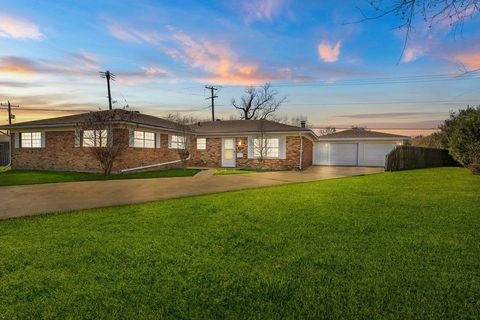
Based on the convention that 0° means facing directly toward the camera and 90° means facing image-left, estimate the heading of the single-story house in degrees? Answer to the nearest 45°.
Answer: approximately 0°

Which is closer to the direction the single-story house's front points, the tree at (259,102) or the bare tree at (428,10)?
the bare tree

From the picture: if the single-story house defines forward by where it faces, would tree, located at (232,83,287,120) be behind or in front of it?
behind

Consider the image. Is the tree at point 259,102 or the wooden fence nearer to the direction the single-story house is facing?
the wooden fence

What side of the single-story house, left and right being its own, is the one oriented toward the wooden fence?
left

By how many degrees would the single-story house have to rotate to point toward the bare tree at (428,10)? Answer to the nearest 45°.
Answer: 0° — it already faces it

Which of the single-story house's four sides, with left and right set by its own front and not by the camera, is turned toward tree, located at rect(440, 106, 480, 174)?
left
